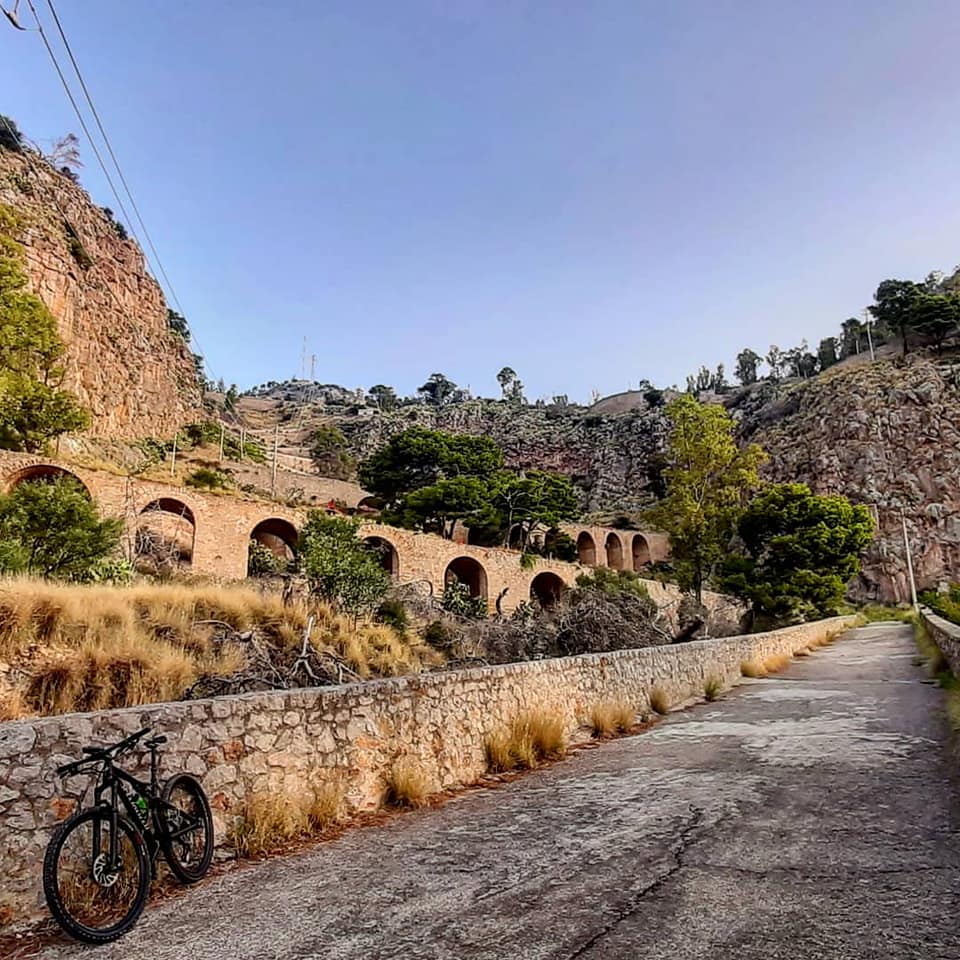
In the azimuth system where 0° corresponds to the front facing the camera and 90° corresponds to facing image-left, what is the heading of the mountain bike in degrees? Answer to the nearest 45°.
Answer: approximately 45°

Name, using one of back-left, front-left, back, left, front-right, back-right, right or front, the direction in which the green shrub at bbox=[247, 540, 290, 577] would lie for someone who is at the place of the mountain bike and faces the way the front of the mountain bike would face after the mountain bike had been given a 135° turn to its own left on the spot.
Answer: left

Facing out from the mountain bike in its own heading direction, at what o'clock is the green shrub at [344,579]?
The green shrub is roughly at 5 o'clock from the mountain bike.

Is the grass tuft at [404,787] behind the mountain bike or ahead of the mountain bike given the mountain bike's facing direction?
behind

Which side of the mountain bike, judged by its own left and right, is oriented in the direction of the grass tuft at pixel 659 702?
back

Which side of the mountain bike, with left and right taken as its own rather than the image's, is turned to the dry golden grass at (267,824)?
back

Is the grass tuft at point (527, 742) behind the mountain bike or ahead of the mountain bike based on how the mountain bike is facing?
behind

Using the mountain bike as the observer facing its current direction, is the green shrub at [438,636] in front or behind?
behind
